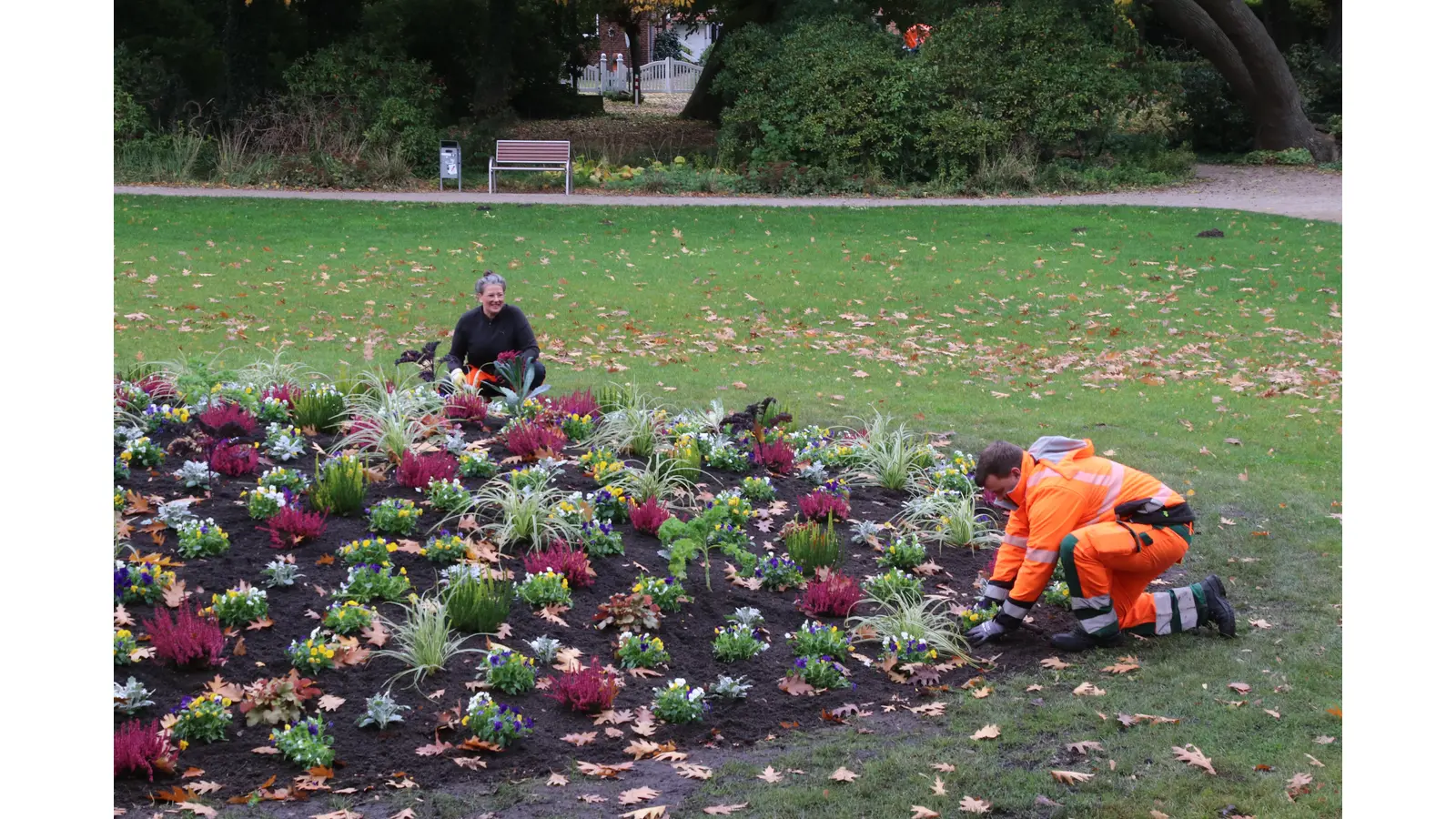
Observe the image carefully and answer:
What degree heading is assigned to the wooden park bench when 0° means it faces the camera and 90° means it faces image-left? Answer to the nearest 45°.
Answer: approximately 0°

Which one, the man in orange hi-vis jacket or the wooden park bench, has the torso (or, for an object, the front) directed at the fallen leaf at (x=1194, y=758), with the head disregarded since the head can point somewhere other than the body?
the wooden park bench

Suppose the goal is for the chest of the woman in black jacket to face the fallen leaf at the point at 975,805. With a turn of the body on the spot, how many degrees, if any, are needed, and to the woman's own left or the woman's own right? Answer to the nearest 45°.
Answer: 0° — they already face it

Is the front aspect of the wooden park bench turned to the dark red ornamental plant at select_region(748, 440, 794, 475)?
yes

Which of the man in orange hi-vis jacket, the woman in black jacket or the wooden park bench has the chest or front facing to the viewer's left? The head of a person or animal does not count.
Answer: the man in orange hi-vis jacket

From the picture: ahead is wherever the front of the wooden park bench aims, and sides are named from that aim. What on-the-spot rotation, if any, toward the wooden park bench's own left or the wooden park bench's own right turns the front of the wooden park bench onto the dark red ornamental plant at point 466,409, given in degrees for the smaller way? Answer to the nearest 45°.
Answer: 0° — it already faces it

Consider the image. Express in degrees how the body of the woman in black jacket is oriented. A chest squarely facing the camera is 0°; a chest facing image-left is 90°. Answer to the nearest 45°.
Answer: approximately 0°
